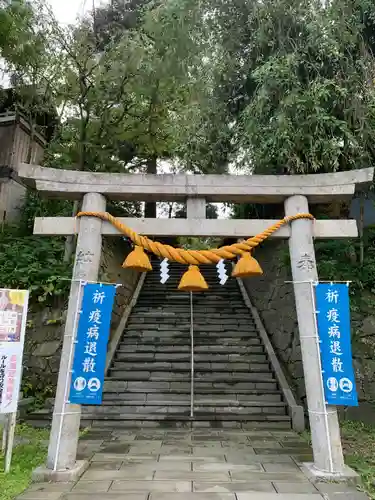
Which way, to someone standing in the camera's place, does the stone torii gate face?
facing the viewer

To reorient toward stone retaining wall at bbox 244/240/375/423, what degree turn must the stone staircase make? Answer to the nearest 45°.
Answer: approximately 90° to its left

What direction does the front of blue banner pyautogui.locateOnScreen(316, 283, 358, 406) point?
toward the camera

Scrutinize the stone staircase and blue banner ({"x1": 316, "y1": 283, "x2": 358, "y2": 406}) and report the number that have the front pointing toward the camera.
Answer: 2

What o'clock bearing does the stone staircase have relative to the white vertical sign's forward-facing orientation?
The stone staircase is roughly at 8 o'clock from the white vertical sign.

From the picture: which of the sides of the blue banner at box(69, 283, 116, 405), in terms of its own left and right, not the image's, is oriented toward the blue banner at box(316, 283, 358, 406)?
left

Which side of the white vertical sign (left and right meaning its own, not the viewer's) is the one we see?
front

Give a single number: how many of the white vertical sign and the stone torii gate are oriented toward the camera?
2

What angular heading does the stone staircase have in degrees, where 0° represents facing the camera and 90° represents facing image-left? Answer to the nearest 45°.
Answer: approximately 0°

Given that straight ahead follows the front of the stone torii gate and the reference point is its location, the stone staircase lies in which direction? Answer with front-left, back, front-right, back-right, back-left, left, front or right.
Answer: back

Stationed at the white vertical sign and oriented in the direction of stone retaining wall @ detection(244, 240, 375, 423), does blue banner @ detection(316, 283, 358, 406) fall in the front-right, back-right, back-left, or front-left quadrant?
front-right
